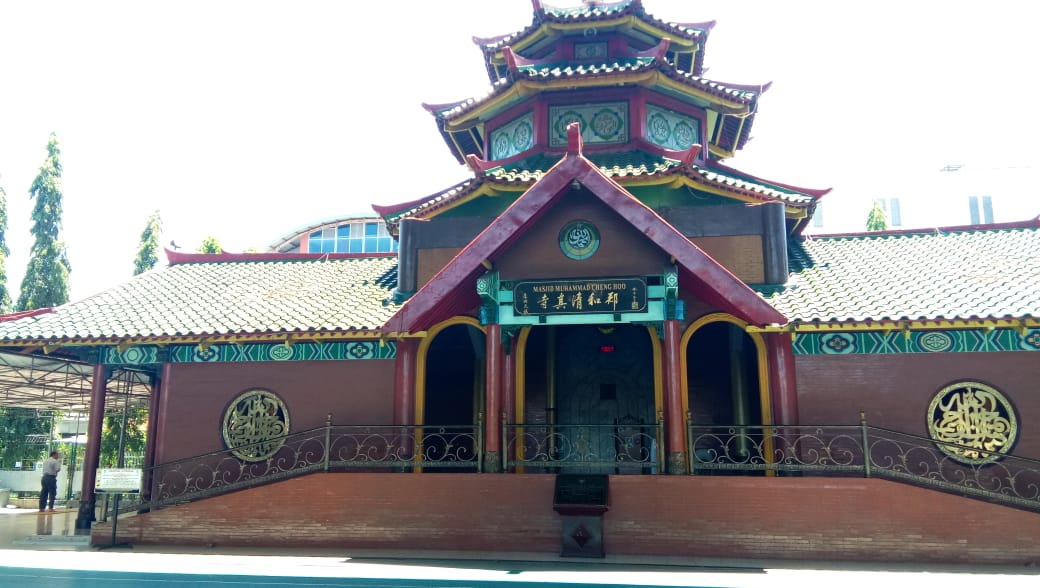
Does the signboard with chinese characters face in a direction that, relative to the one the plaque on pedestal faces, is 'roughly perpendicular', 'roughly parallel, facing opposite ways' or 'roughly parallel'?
roughly parallel

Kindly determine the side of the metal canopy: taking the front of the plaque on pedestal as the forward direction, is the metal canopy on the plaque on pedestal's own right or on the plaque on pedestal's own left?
on the plaque on pedestal's own right

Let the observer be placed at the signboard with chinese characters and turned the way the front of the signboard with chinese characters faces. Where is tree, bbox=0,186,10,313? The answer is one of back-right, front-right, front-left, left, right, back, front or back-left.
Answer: back-right

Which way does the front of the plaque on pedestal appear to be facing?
toward the camera

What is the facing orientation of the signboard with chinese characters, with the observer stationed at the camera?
facing the viewer

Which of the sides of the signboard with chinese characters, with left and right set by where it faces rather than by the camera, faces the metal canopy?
right

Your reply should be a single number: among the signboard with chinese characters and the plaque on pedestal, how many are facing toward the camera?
2

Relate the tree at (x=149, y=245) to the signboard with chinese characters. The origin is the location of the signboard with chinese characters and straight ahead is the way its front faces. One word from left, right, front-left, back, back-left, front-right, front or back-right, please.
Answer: back-right
